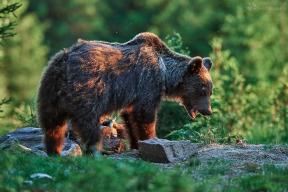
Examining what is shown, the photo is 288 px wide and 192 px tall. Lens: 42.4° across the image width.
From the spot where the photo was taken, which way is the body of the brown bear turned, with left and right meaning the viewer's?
facing to the right of the viewer

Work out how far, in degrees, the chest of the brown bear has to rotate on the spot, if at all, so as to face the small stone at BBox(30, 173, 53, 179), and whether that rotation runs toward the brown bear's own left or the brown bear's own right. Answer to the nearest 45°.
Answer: approximately 135° to the brown bear's own right
